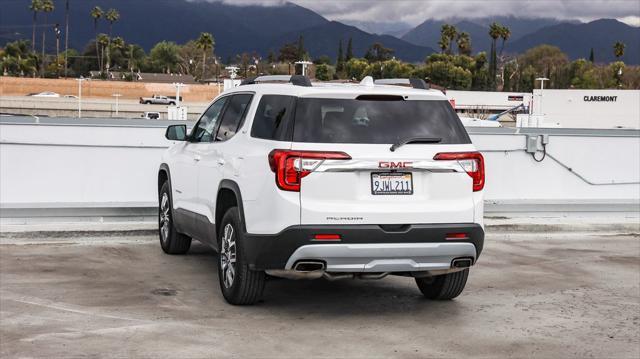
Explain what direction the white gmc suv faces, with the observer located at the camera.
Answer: facing away from the viewer and to the left of the viewer

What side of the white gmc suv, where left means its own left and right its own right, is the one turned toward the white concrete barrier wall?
front
